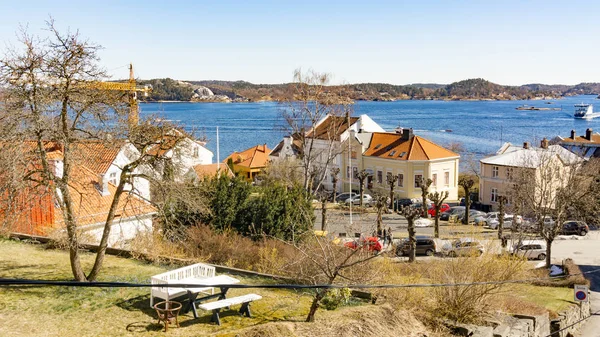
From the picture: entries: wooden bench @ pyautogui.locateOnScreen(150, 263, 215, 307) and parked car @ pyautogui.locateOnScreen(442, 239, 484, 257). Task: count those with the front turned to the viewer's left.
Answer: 1

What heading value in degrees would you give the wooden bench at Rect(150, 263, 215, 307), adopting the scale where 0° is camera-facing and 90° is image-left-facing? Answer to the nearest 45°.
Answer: approximately 315°

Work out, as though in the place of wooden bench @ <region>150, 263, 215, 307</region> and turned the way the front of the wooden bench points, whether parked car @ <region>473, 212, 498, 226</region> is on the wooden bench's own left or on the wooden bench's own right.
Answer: on the wooden bench's own left

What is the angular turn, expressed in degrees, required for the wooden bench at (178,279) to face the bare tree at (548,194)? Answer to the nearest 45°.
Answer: approximately 90° to its left

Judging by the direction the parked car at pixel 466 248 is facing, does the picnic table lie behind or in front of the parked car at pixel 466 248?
in front

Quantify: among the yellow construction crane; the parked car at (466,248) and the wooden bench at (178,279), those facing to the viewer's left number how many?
2

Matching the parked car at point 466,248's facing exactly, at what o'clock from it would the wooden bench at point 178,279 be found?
The wooden bench is roughly at 11 o'clock from the parked car.

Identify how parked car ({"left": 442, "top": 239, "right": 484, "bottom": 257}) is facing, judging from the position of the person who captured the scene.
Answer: facing to the left of the viewer

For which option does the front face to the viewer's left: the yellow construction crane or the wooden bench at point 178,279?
the yellow construction crane
